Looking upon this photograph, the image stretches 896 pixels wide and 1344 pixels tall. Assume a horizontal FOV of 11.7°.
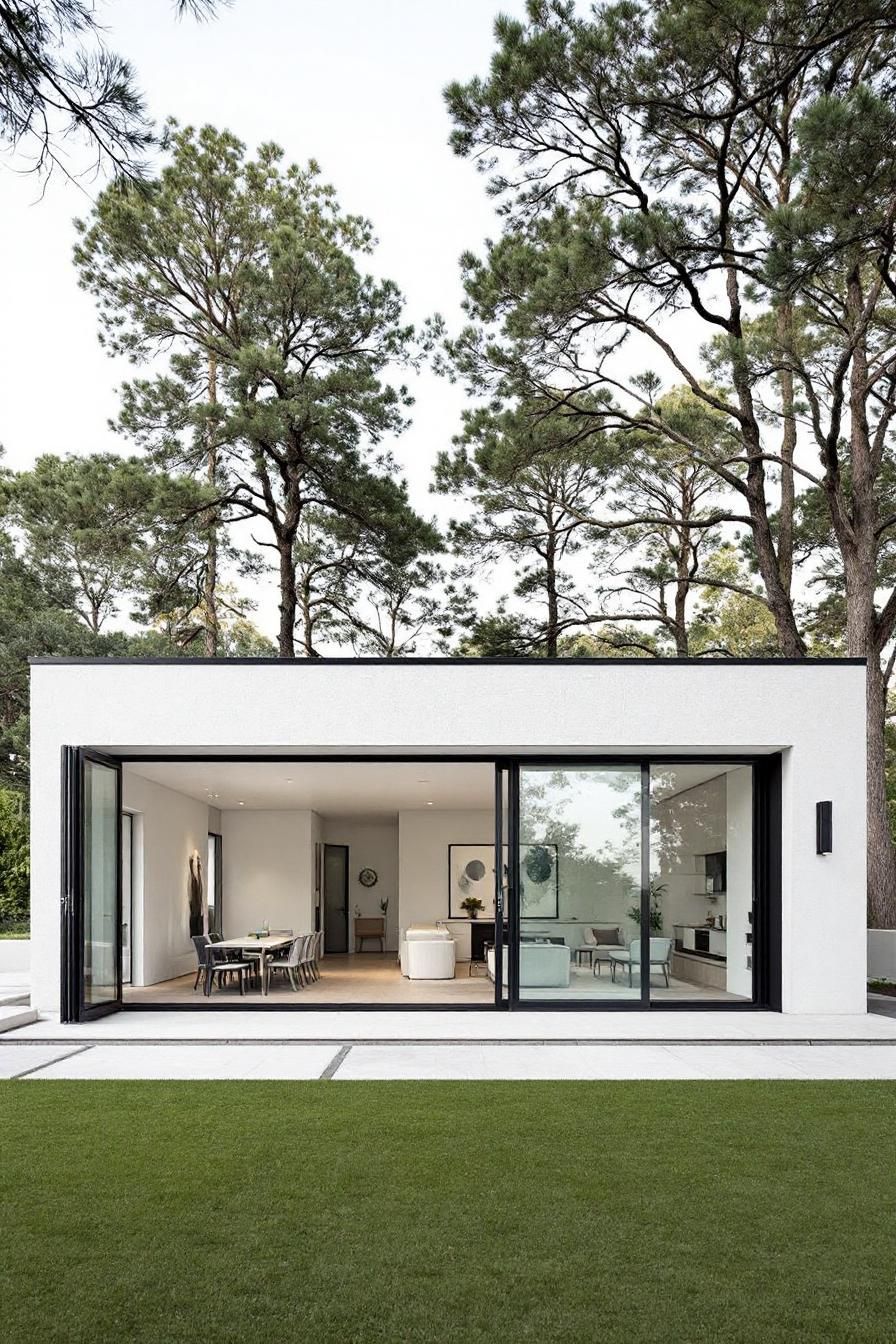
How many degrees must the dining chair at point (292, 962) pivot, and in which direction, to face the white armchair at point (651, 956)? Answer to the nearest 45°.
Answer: approximately 135° to its left

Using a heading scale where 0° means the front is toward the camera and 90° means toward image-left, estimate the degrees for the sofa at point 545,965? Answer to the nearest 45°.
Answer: approximately 180°

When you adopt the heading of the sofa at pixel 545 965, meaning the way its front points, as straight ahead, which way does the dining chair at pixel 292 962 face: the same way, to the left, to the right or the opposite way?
to the left

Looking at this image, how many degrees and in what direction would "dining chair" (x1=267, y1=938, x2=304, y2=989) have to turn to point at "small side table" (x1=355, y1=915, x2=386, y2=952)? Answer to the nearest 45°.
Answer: approximately 90° to its right

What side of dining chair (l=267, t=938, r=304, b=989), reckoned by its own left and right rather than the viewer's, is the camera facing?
left

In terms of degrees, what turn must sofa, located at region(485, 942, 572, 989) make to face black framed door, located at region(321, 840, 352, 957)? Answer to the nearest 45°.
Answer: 0° — it already faces it

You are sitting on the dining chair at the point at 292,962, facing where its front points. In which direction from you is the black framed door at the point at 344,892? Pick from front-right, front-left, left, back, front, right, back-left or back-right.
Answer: right
